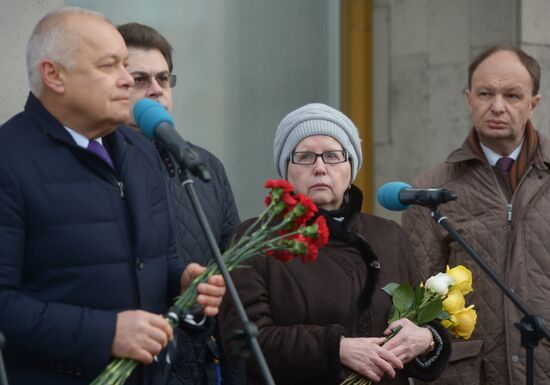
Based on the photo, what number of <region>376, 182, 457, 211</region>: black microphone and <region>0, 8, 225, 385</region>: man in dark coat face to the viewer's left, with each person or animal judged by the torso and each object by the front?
1

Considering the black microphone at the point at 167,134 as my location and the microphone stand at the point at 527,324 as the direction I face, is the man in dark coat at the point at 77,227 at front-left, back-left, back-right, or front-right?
back-left

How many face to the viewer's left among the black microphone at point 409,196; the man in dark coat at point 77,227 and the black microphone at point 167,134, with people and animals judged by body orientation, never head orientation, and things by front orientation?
2

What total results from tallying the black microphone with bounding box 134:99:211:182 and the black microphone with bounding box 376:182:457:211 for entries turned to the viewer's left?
2

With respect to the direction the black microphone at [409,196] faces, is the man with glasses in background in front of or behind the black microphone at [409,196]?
in front

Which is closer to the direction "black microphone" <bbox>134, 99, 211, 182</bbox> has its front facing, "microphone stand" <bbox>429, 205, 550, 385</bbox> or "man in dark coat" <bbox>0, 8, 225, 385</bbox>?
the man in dark coat

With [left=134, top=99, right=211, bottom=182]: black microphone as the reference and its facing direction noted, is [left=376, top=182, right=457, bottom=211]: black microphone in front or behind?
behind

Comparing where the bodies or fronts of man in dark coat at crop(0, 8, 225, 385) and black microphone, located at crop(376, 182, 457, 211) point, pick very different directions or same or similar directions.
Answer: very different directions

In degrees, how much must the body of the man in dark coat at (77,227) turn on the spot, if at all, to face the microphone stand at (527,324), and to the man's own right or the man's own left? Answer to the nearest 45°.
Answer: approximately 45° to the man's own left

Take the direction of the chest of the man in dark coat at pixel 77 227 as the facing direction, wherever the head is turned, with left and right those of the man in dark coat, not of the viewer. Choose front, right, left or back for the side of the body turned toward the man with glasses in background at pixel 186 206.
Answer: left

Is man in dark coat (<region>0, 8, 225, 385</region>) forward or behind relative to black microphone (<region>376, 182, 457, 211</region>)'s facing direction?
forward

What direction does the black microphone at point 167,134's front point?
to the viewer's left

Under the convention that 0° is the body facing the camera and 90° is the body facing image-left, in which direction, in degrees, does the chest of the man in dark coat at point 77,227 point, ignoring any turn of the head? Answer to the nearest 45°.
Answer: approximately 315°

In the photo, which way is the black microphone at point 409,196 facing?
to the viewer's left
